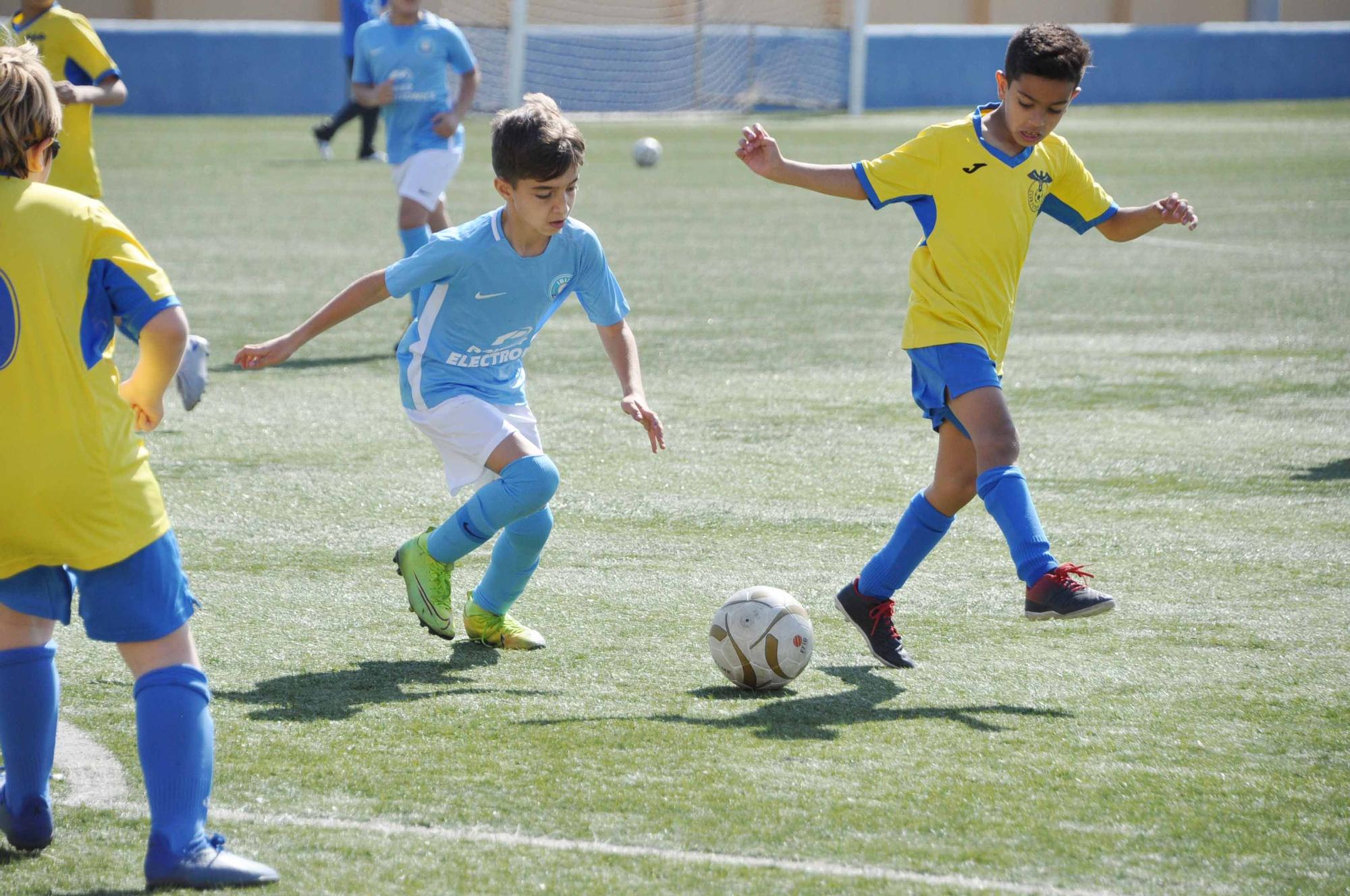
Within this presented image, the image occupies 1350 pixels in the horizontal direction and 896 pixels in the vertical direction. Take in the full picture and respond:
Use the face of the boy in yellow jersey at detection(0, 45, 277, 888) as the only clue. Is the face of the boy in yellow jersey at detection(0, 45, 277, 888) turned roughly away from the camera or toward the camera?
away from the camera

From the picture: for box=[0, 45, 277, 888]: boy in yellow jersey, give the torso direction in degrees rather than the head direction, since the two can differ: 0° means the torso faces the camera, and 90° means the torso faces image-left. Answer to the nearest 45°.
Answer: approximately 225°

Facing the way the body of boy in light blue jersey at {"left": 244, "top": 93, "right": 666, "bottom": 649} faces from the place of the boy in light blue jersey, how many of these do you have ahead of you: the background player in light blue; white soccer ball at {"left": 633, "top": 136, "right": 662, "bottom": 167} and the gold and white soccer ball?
1

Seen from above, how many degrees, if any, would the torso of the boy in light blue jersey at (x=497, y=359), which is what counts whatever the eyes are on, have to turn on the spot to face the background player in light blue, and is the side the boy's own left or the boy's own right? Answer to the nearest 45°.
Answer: approximately 135° to the boy's own left

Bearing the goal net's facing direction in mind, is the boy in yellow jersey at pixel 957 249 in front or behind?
in front

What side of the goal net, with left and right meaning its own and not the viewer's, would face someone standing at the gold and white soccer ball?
front

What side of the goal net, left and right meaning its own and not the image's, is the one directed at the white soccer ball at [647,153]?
front

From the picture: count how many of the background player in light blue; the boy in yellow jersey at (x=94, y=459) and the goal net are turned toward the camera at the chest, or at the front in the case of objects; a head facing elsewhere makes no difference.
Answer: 2
